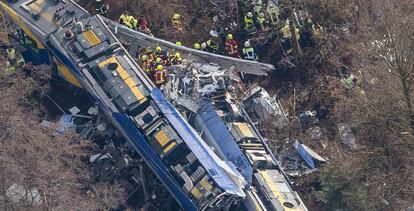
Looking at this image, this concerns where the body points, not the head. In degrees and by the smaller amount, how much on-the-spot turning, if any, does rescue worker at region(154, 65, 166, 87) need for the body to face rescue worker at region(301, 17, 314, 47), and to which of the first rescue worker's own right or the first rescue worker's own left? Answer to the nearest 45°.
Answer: approximately 90° to the first rescue worker's own right

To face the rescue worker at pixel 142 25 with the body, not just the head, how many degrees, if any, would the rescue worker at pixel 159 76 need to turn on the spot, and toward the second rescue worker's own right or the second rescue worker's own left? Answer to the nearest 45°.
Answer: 0° — they already face them

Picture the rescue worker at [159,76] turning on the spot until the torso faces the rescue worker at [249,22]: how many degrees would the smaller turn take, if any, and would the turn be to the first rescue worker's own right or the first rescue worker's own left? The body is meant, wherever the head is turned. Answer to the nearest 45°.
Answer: approximately 45° to the first rescue worker's own right

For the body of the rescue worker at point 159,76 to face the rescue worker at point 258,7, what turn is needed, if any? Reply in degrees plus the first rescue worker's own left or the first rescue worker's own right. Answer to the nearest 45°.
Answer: approximately 45° to the first rescue worker's own right

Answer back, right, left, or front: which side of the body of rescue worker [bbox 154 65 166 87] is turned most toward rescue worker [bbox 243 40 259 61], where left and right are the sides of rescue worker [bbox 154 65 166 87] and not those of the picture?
right

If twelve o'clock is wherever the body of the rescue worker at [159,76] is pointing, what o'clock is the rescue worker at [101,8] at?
the rescue worker at [101,8] is roughly at 12 o'clock from the rescue worker at [159,76].

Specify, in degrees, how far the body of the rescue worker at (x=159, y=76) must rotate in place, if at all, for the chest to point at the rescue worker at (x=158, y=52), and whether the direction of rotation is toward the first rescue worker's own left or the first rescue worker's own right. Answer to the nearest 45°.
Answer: approximately 45° to the first rescue worker's own right

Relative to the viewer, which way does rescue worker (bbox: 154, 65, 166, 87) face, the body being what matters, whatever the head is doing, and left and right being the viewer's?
facing away from the viewer

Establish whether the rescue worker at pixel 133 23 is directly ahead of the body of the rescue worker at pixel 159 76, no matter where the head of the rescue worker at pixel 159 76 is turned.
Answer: yes
